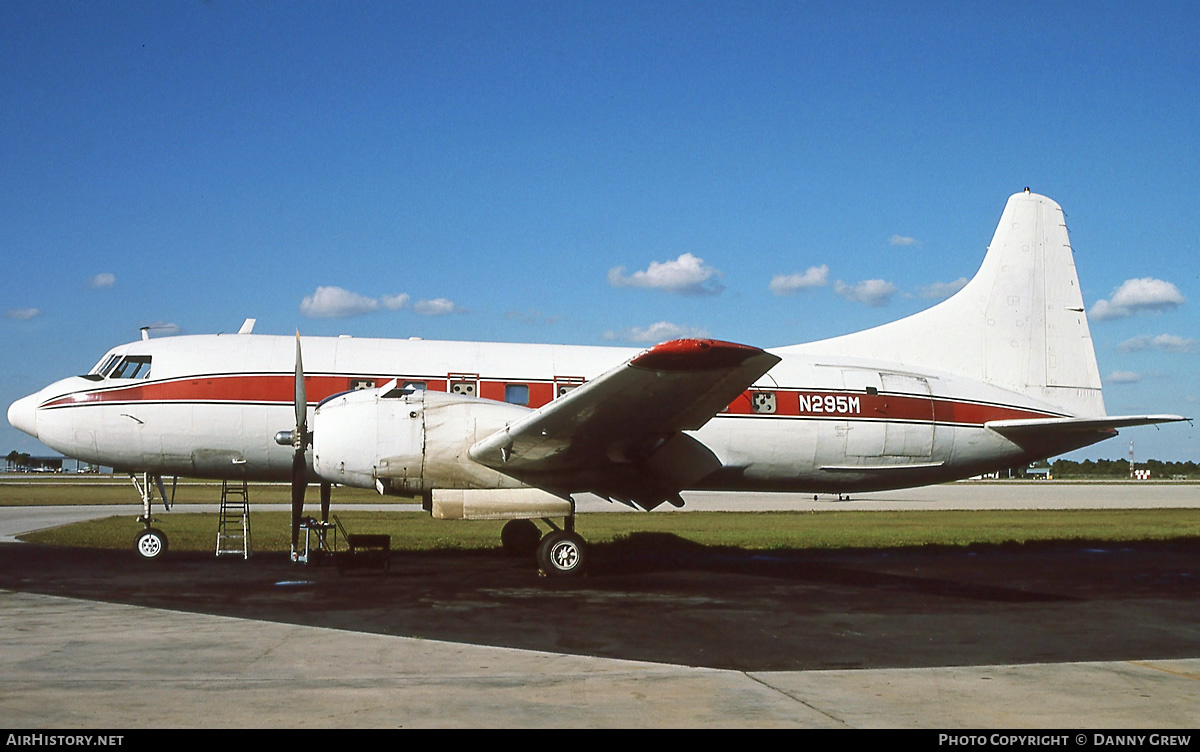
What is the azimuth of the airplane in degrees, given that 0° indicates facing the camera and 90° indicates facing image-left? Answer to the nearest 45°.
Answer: approximately 90°
